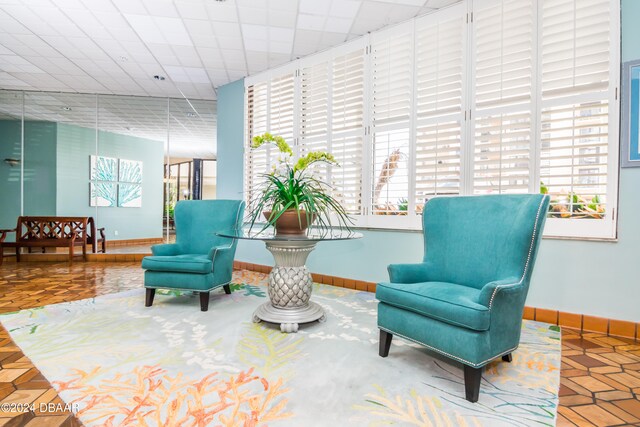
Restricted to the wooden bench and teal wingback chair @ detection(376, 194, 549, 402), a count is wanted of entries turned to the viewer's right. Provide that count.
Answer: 0

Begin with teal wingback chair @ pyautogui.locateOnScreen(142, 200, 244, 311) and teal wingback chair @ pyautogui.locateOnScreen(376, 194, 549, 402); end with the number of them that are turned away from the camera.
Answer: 0

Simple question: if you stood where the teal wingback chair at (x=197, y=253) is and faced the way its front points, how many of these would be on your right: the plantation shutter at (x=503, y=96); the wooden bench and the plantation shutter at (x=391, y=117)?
1

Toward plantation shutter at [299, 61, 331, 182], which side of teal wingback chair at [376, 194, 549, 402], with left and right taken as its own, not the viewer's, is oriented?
right

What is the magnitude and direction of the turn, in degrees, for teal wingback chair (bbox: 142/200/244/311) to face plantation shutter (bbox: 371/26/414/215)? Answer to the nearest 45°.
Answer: approximately 135° to its left

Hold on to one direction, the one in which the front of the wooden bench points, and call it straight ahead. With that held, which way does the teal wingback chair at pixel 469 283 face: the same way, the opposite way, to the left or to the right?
to the right

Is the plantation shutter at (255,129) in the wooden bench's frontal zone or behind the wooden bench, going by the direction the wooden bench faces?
frontal zone

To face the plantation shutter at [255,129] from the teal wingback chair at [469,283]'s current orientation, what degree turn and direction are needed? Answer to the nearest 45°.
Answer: approximately 90° to its right

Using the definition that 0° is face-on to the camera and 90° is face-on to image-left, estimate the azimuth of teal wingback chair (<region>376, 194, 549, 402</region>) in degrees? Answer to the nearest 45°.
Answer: approximately 45°

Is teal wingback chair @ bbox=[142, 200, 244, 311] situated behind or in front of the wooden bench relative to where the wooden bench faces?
in front

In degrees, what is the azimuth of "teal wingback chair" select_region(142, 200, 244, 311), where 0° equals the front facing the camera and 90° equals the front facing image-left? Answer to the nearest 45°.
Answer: approximately 45°

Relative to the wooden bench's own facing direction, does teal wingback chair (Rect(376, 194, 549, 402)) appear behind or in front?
in front

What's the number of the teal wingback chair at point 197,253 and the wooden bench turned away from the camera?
0

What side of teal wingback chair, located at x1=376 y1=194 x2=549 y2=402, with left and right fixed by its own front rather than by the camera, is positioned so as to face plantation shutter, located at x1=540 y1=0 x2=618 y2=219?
back

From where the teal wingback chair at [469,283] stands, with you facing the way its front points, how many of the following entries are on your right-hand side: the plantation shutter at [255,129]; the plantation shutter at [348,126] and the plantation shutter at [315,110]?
3

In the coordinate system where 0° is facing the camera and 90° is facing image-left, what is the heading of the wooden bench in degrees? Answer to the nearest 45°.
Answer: approximately 0°
